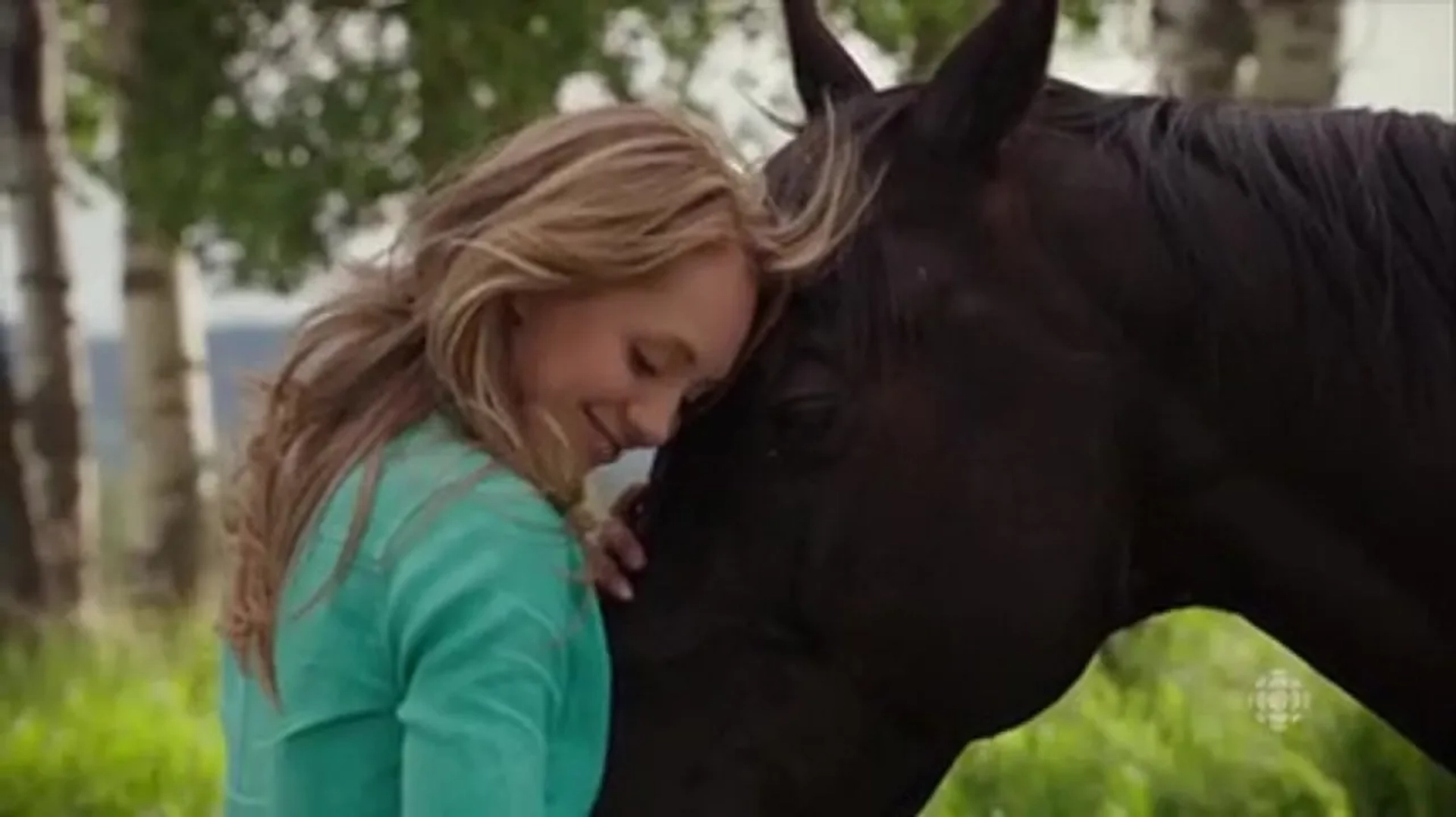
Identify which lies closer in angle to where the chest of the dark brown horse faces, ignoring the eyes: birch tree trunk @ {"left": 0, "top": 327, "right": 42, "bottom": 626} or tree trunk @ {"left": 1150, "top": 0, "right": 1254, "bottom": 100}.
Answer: the birch tree trunk

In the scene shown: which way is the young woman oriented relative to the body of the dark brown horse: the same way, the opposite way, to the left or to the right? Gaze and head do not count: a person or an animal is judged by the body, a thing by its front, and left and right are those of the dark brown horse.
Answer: the opposite way

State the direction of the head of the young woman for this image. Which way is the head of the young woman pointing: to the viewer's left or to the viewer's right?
to the viewer's right

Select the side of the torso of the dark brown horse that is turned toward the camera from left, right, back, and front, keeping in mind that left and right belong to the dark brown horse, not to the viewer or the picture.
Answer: left

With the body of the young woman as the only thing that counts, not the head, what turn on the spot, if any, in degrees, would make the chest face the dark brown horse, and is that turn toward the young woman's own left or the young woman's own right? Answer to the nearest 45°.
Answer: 0° — they already face it

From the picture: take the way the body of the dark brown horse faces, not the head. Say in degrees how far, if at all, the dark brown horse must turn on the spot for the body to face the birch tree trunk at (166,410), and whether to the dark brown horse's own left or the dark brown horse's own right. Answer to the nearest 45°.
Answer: approximately 45° to the dark brown horse's own right

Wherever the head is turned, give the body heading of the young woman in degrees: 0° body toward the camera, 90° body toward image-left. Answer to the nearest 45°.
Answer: approximately 270°
